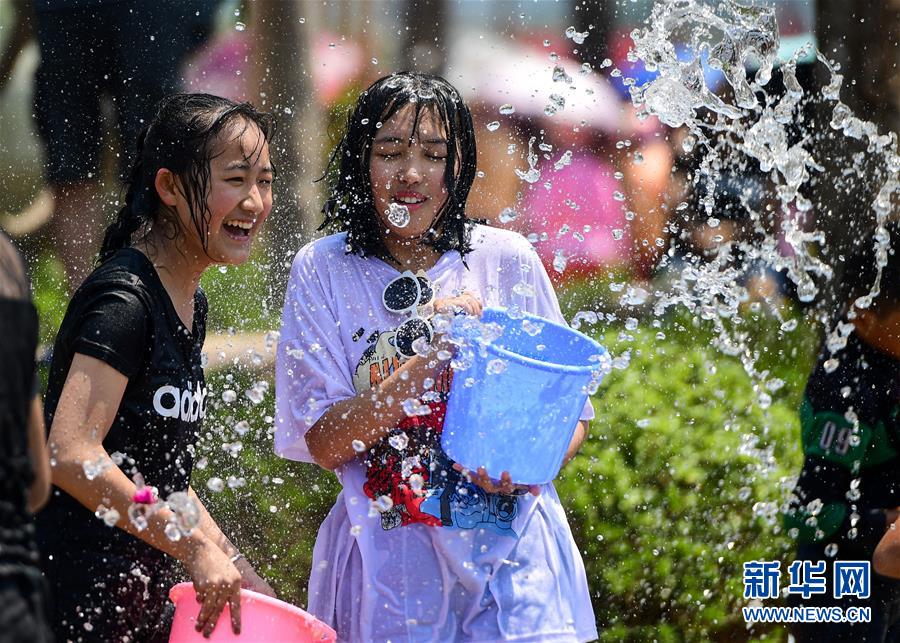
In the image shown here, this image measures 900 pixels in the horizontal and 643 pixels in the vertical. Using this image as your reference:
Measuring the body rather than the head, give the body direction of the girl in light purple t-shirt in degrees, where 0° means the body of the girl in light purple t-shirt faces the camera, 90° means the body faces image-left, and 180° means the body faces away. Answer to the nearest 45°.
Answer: approximately 0°

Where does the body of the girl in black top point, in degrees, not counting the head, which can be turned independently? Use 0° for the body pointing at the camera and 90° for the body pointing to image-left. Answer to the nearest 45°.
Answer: approximately 315°

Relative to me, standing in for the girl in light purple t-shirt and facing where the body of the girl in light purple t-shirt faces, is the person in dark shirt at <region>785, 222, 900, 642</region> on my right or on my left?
on my left

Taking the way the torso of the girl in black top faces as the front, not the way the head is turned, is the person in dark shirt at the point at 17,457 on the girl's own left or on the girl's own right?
on the girl's own right

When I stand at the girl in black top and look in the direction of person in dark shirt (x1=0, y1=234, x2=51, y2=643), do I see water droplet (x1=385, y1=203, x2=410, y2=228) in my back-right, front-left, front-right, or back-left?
back-left

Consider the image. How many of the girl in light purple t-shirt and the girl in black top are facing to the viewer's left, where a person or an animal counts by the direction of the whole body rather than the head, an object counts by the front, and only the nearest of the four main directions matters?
0

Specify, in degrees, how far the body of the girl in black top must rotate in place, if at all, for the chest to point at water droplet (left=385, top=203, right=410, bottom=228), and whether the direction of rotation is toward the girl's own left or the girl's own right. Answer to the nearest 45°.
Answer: approximately 90° to the girl's own left

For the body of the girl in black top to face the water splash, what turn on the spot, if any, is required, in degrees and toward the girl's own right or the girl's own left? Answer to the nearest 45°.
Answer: approximately 90° to the girl's own left

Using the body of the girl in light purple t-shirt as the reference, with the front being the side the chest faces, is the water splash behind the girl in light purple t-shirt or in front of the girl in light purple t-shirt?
behind

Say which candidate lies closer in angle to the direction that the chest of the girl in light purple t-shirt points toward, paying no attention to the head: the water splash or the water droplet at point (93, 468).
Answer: the water droplet
